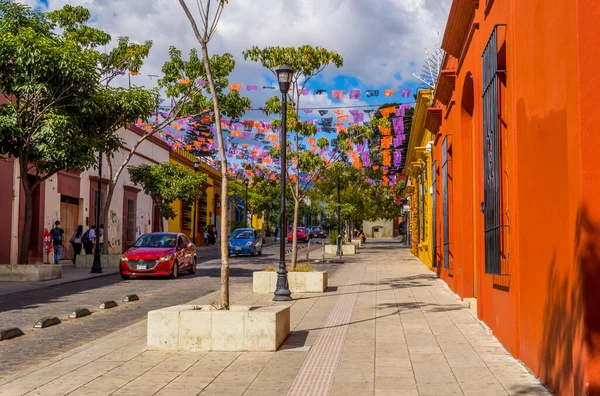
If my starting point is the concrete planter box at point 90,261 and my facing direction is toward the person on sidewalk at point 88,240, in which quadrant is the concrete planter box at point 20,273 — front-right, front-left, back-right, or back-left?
back-left

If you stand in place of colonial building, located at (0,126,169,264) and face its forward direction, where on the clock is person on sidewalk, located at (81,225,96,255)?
The person on sidewalk is roughly at 1 o'clock from the colonial building.

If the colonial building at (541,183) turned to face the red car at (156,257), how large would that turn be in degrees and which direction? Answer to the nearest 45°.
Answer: approximately 45° to its right

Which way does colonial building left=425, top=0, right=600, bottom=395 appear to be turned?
to the viewer's left

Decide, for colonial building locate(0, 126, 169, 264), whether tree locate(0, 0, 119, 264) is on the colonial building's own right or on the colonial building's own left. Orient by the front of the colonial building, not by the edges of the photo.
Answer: on the colonial building's own right

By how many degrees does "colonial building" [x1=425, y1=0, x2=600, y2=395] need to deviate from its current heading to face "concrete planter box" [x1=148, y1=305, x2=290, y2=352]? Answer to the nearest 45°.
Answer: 0° — it already faces it

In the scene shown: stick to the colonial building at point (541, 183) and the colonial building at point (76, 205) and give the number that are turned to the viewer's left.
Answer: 1

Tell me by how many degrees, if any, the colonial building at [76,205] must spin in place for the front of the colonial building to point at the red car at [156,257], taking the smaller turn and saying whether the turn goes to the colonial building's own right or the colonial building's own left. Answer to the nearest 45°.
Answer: approximately 45° to the colonial building's own right

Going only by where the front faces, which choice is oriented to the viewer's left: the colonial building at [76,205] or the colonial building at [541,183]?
the colonial building at [541,183]

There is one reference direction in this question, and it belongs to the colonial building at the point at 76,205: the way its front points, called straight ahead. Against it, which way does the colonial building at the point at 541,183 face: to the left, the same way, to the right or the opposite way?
the opposite way

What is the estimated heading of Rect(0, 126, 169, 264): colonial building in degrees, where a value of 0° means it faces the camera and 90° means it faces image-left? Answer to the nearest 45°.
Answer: approximately 315°

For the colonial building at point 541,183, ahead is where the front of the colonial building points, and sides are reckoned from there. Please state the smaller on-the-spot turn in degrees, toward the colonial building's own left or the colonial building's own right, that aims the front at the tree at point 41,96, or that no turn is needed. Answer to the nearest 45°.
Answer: approximately 45° to the colonial building's own right
